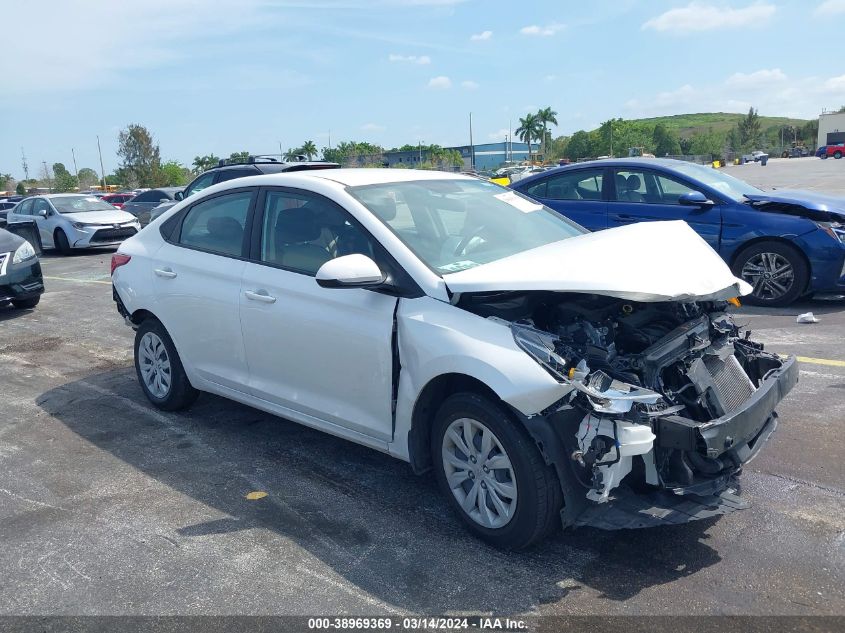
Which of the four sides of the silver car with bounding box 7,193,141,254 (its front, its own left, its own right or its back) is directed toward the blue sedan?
front

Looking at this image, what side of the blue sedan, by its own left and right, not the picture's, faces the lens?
right

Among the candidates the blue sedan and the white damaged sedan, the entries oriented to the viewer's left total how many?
0

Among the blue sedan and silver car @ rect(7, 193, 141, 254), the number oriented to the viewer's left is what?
0

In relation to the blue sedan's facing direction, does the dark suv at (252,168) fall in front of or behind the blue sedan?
behind

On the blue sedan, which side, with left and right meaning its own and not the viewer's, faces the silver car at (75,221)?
back

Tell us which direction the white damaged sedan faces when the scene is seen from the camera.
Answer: facing the viewer and to the right of the viewer

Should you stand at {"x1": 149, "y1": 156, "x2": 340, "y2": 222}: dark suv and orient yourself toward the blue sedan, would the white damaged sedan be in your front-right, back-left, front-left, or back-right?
front-right

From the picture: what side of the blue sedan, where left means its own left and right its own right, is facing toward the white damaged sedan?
right

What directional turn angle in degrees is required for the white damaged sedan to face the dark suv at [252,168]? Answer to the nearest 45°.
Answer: approximately 135° to its left

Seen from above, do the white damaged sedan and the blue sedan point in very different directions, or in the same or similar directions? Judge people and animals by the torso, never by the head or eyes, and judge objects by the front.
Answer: same or similar directions
